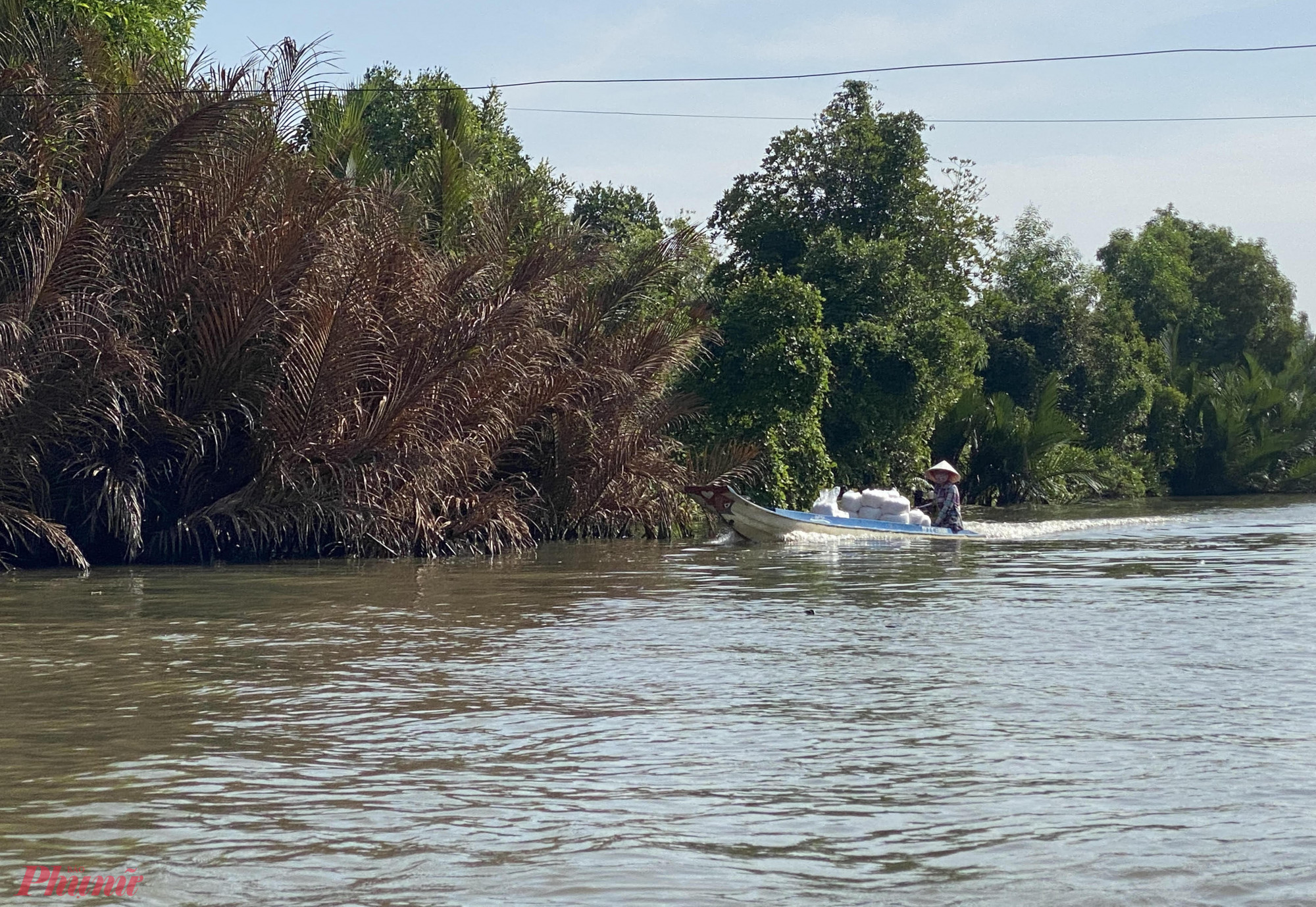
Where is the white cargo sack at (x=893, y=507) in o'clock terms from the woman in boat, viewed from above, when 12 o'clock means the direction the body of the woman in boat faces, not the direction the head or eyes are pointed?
The white cargo sack is roughly at 12 o'clock from the woman in boat.

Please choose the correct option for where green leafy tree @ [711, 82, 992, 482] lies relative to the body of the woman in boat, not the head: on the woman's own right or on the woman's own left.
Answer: on the woman's own right

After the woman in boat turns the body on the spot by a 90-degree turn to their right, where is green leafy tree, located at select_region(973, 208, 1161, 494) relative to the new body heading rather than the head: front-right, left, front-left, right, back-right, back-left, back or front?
front-right

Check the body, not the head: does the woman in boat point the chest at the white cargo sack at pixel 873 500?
yes

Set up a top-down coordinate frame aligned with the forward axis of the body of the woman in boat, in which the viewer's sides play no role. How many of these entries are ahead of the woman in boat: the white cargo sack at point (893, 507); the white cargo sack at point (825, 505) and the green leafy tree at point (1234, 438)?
2

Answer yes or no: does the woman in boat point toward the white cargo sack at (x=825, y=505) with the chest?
yes

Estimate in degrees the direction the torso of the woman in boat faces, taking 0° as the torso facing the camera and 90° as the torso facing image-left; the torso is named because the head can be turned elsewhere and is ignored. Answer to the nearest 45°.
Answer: approximately 45°

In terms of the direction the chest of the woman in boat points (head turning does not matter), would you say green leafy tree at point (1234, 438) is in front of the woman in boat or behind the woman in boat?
behind

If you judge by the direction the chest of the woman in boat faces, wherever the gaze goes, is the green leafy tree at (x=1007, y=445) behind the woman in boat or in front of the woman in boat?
behind

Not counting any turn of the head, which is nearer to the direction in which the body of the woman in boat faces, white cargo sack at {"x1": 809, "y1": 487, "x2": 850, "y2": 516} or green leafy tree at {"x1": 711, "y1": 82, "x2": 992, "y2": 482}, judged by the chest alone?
the white cargo sack
